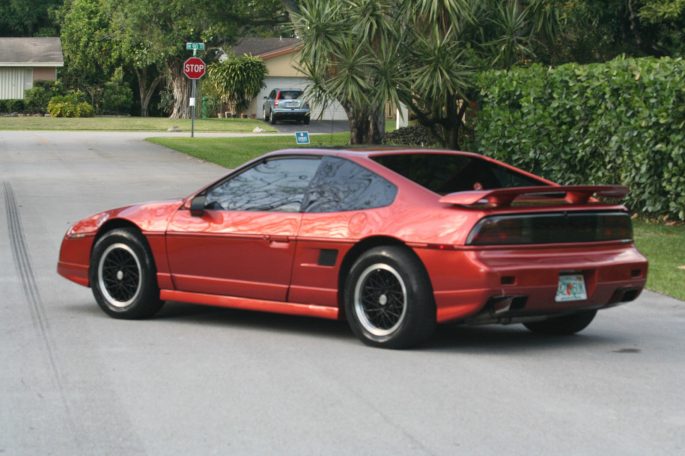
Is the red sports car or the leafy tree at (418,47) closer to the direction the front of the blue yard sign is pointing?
the red sports car

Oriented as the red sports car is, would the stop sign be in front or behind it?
in front

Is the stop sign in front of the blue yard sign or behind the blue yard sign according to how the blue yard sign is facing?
behind

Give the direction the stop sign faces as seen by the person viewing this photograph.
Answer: facing the viewer

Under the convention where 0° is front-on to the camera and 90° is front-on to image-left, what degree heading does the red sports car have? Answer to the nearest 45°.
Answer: approximately 135°

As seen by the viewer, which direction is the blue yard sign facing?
toward the camera

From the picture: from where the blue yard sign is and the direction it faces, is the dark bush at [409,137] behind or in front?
behind

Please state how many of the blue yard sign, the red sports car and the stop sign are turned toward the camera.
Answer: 2

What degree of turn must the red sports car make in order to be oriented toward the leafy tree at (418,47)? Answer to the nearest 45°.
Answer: approximately 45° to its right

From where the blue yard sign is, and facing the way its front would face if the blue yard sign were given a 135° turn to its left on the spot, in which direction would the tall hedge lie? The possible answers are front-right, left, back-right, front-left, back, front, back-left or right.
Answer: right

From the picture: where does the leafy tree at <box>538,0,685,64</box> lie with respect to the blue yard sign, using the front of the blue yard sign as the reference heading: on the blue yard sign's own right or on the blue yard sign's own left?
on the blue yard sign's own left

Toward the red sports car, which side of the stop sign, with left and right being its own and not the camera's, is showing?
front

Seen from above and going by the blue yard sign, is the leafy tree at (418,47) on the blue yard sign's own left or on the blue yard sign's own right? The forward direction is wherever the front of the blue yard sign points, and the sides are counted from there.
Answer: on the blue yard sign's own left
